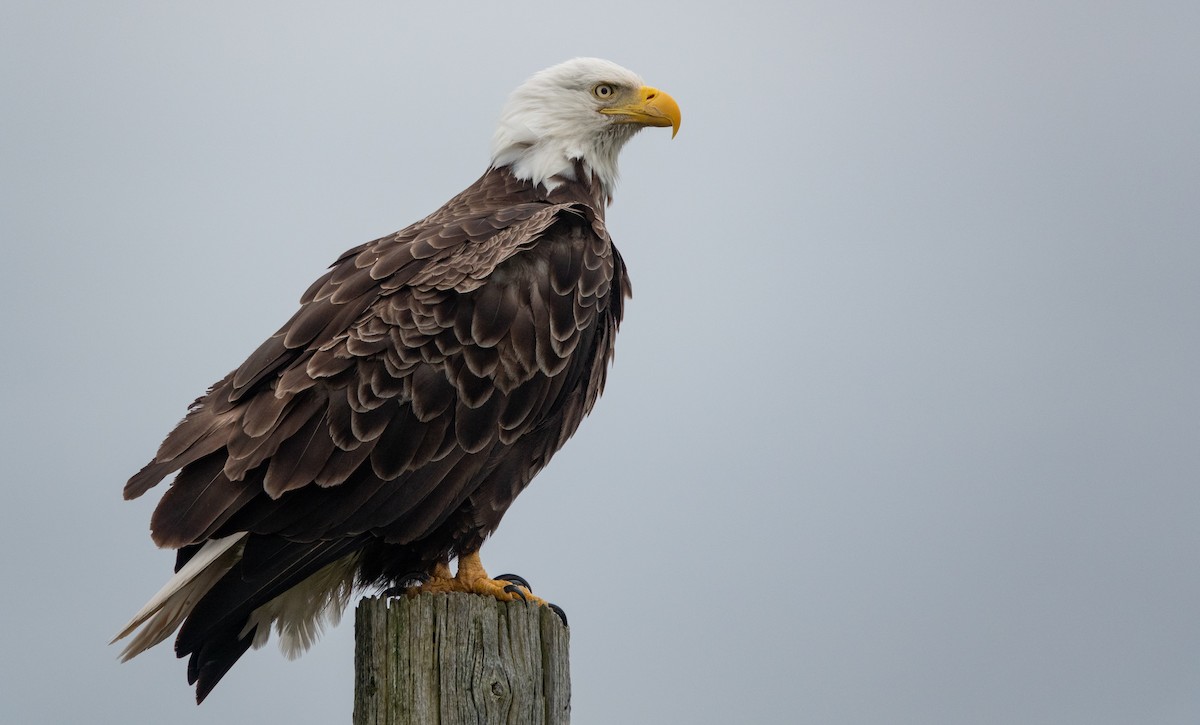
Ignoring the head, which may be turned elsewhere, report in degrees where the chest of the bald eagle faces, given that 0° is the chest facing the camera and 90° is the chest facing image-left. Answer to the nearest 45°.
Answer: approximately 270°
